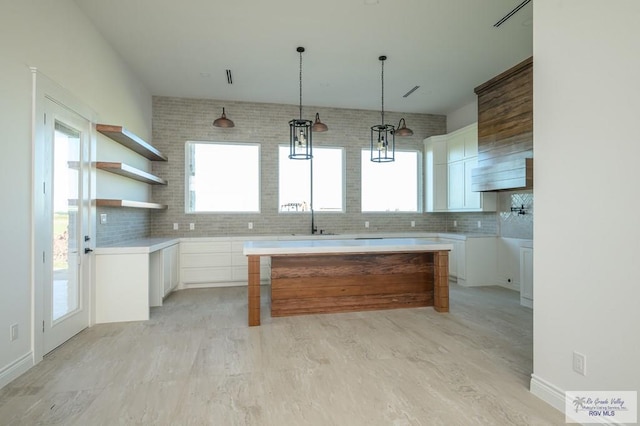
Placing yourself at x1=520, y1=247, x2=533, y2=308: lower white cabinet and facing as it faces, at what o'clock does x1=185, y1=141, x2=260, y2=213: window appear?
The window is roughly at 1 o'clock from the lower white cabinet.

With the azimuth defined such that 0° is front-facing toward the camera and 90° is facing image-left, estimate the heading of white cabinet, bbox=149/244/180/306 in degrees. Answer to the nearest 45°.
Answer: approximately 315°

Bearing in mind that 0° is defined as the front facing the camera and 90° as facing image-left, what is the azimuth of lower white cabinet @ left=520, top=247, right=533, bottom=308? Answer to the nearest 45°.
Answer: approximately 45°

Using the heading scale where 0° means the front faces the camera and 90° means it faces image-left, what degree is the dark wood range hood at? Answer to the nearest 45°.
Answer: approximately 45°

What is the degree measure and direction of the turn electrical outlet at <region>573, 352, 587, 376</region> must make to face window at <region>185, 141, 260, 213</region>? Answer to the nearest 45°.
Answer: approximately 45° to its right

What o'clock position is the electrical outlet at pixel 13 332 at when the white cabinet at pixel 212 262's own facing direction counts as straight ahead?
The electrical outlet is roughly at 1 o'clock from the white cabinet.
